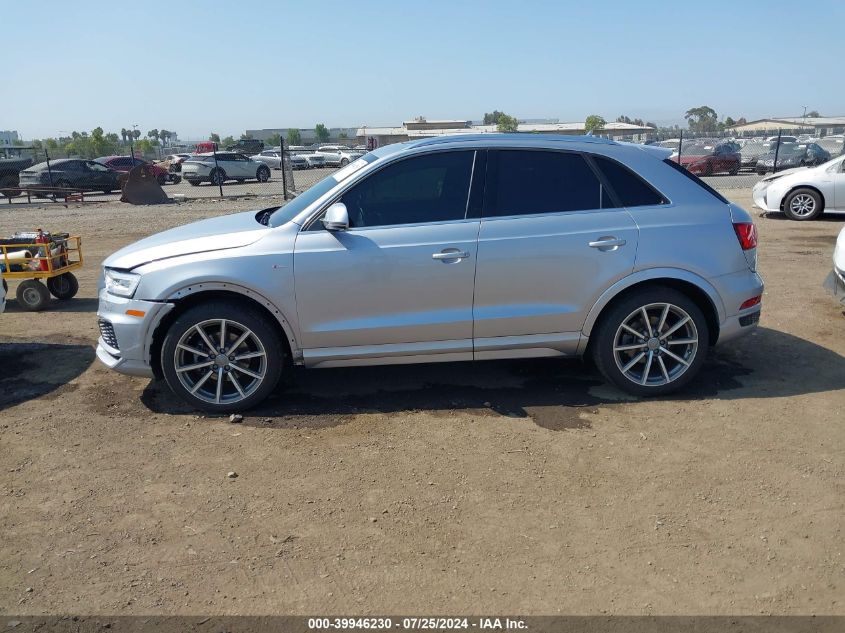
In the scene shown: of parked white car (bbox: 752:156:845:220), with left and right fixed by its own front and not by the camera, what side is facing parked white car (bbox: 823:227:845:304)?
left

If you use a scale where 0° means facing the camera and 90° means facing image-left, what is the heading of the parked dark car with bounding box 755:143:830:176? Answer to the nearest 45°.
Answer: approximately 45°

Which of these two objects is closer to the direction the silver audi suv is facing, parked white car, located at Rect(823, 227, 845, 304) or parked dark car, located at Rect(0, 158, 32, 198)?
the parked dark car

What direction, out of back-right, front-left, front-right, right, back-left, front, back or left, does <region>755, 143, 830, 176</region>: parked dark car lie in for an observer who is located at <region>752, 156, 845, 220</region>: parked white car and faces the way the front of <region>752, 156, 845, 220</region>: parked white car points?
right

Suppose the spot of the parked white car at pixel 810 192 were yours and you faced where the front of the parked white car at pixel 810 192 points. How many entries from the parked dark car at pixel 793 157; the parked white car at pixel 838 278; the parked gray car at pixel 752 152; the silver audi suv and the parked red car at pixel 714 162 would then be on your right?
3

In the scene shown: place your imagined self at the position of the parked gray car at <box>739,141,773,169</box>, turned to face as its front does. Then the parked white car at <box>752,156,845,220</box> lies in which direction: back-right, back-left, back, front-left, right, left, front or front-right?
front-left

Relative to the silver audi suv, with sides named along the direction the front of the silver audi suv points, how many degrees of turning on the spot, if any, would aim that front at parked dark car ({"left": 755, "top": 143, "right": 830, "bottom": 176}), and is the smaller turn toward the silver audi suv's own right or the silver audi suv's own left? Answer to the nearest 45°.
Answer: approximately 135° to the silver audi suv's own right

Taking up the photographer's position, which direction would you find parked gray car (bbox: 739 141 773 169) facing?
facing the viewer and to the left of the viewer

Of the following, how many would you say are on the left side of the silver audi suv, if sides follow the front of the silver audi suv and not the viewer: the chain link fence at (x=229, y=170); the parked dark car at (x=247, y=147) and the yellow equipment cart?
0

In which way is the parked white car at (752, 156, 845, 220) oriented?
to the viewer's left

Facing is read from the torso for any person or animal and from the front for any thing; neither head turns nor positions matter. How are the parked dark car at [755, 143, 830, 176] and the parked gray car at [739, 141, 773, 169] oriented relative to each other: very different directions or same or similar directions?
same or similar directions

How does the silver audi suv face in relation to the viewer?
to the viewer's left

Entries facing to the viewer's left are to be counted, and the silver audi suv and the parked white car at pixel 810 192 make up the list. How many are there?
2

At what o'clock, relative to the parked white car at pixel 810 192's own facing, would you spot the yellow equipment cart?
The yellow equipment cart is roughly at 10 o'clock from the parked white car.

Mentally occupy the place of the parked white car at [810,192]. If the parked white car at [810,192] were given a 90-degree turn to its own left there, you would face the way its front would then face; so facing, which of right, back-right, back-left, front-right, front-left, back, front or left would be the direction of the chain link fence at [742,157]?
back

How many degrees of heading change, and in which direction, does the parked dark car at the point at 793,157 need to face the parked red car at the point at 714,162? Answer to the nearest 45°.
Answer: approximately 45° to its right

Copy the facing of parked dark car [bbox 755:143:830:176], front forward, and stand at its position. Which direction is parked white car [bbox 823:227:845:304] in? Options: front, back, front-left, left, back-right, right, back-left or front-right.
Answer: front-left
